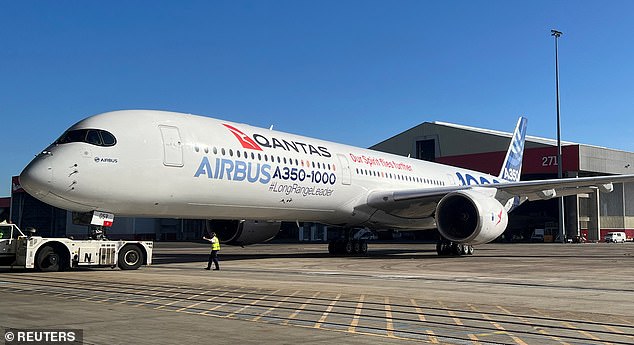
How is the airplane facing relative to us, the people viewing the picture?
facing the viewer and to the left of the viewer

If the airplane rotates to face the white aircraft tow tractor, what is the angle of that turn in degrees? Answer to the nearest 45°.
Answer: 0° — it already faces it
